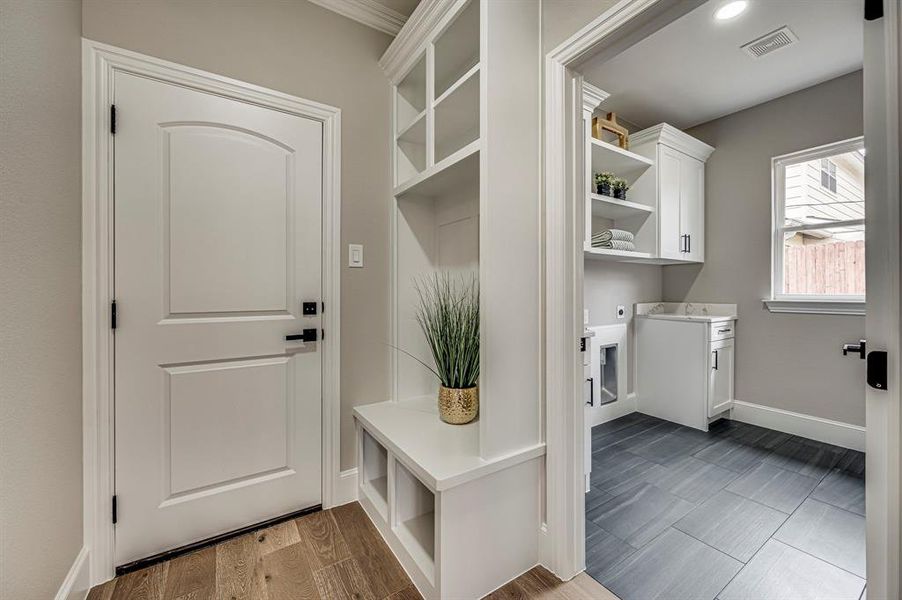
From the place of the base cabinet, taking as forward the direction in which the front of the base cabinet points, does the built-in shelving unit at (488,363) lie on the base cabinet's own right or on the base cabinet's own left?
on the base cabinet's own right

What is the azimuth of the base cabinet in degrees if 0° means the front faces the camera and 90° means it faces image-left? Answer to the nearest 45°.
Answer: approximately 315°

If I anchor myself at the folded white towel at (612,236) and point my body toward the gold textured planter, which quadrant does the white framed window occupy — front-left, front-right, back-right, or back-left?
back-left

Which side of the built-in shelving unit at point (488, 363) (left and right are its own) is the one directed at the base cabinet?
back

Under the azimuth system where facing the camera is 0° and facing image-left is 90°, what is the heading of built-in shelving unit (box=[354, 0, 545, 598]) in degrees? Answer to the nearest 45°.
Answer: approximately 45°

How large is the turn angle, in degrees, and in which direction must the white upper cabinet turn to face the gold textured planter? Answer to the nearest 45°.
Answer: approximately 45° to its right

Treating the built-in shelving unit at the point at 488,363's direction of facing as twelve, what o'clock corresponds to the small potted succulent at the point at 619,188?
The small potted succulent is roughly at 6 o'clock from the built-in shelving unit.

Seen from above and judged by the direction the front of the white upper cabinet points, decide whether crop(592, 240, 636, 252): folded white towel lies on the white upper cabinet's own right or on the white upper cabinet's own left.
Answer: on the white upper cabinet's own right
